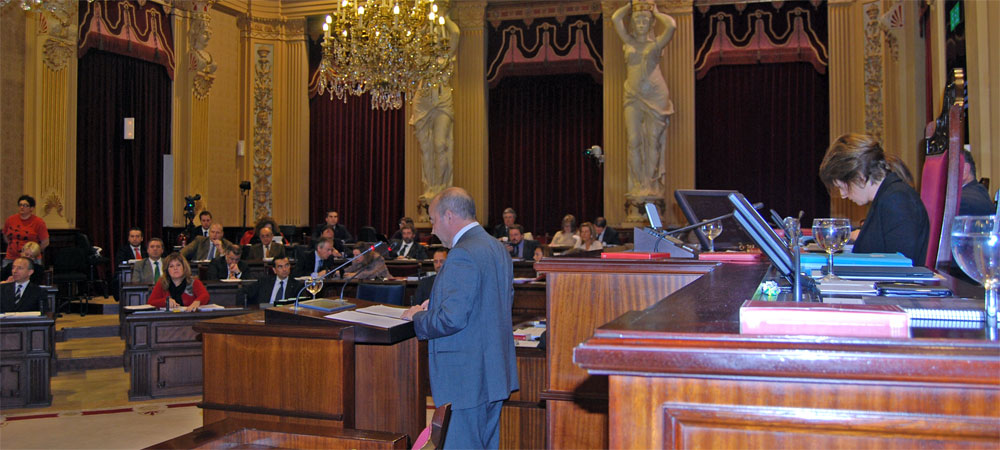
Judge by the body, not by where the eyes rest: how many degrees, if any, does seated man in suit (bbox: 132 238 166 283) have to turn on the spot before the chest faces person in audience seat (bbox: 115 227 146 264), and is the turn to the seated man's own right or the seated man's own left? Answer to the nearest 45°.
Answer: approximately 135° to the seated man's own left

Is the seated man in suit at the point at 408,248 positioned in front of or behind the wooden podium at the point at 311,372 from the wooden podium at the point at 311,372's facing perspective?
behind

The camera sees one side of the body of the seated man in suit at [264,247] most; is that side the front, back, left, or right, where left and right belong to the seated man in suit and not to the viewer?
front

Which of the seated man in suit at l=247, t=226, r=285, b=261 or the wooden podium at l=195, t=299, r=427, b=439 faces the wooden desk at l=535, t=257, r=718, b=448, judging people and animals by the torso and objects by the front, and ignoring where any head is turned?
the seated man in suit

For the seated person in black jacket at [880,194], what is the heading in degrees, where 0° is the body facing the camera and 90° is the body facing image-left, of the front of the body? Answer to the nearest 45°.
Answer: approximately 90°

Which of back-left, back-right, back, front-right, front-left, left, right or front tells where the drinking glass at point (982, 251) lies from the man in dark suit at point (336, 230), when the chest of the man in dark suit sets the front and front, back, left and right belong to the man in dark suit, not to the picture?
front

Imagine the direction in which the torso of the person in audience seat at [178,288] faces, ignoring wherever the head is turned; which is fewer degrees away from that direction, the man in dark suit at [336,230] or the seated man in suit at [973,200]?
the seated man in suit

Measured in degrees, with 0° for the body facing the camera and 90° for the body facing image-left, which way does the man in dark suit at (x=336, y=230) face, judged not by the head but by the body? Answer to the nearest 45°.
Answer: approximately 0°

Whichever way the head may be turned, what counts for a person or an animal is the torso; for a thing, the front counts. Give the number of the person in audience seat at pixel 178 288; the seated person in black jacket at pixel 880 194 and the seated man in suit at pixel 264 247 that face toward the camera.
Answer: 2

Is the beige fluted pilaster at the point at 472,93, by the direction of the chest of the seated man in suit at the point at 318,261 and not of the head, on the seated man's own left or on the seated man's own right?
on the seated man's own left

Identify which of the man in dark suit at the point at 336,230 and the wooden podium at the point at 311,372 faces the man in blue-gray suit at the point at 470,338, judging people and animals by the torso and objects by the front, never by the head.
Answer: the man in dark suit at the point at 336,230

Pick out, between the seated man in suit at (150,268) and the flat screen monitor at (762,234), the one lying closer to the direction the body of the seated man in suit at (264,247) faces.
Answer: the flat screen monitor
